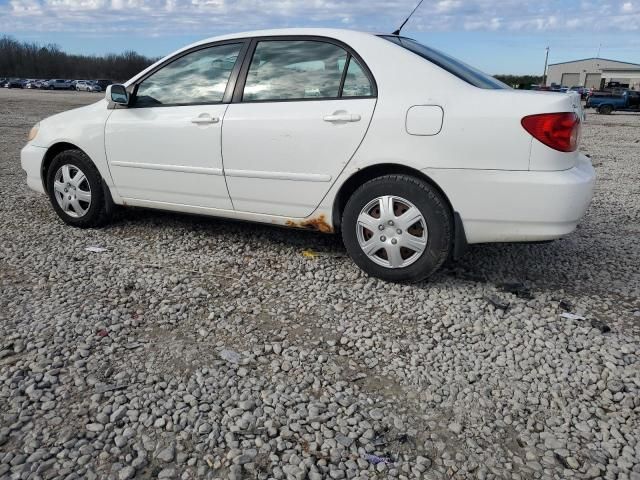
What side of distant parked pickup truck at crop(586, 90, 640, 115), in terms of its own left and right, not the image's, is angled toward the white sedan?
right

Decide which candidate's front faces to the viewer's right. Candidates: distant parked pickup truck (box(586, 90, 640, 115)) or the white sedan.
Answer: the distant parked pickup truck

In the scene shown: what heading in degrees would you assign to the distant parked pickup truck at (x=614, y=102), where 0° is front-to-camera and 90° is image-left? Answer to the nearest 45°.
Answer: approximately 270°

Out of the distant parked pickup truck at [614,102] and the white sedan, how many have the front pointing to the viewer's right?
1

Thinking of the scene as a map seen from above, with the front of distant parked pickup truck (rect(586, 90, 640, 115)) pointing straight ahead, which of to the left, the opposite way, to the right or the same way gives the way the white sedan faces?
the opposite way

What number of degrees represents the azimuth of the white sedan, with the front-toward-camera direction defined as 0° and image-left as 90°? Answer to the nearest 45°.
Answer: approximately 135°

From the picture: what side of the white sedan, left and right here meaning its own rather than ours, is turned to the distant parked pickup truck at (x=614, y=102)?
right
